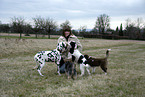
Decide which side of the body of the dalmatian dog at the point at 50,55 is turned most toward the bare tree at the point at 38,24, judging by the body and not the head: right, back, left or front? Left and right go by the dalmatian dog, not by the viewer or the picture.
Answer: left

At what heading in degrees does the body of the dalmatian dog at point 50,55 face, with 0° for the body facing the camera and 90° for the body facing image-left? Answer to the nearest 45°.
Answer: approximately 270°
